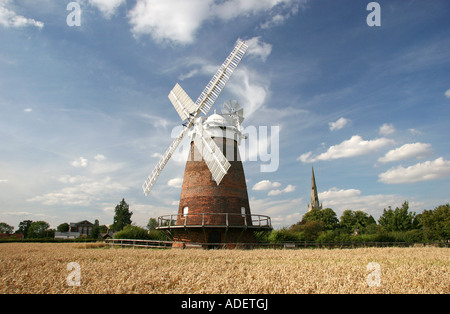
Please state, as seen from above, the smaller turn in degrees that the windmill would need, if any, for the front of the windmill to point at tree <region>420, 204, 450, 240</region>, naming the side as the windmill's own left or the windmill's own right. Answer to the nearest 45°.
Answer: approximately 180°

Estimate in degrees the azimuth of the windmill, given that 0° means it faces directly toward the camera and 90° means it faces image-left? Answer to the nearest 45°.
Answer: approximately 45°

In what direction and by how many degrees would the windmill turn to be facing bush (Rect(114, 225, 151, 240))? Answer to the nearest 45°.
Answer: approximately 90° to its right

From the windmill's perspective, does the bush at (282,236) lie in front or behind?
behind
